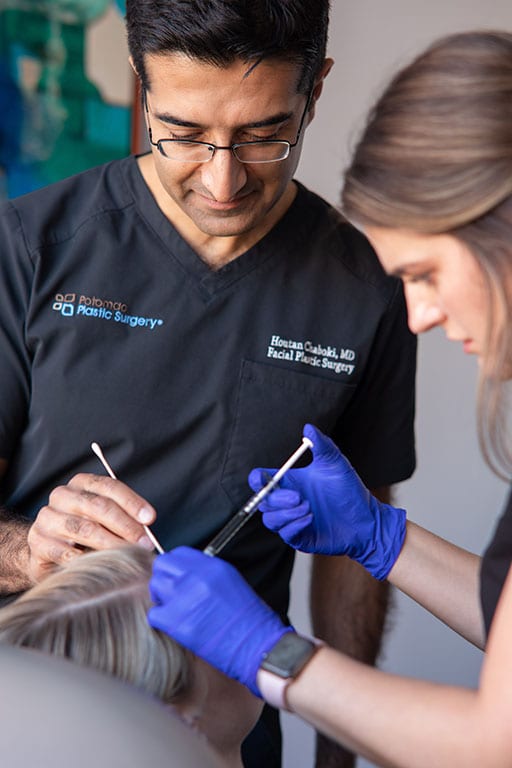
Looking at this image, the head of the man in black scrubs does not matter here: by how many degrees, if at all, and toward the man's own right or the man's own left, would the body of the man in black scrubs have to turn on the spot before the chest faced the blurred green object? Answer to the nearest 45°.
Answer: approximately 180°

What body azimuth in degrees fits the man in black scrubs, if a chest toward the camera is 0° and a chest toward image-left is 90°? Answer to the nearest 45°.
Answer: approximately 0°
